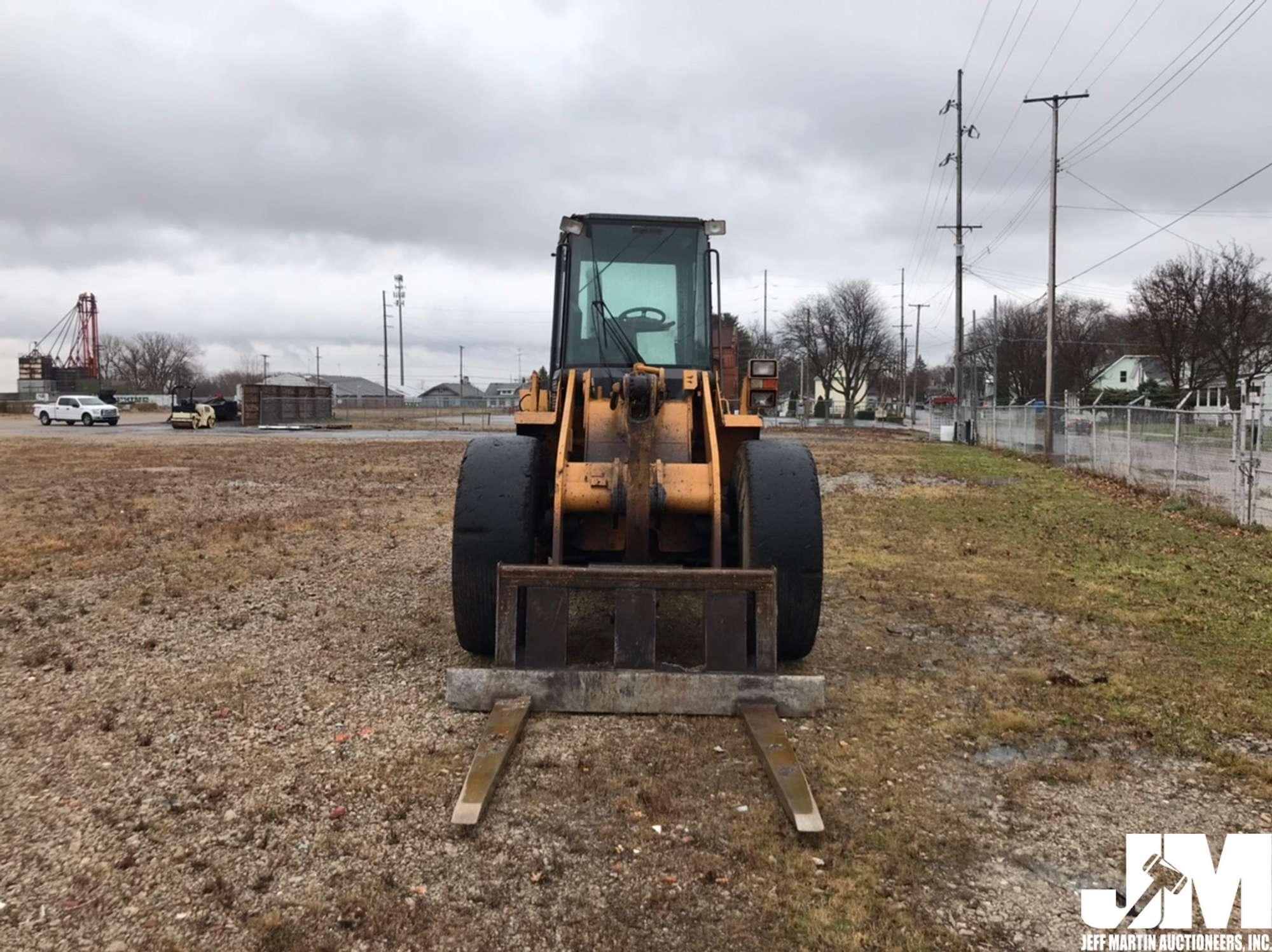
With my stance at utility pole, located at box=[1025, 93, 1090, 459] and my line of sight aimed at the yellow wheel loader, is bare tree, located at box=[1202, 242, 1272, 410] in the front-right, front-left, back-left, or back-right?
back-left

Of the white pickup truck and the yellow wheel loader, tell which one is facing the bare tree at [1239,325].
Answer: the white pickup truck

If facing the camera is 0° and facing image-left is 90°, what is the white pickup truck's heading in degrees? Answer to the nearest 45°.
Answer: approximately 315°

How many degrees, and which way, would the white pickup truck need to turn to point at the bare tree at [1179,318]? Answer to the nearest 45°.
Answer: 0° — it already faces it

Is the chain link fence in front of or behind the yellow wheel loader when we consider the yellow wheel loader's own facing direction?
behind

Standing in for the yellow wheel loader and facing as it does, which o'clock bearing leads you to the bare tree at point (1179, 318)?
The bare tree is roughly at 7 o'clock from the yellow wheel loader.

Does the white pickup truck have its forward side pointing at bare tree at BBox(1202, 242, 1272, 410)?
yes

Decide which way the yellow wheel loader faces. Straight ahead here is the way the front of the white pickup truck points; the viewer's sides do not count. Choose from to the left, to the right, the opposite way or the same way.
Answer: to the right

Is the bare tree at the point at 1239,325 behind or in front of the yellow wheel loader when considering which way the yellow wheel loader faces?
behind
